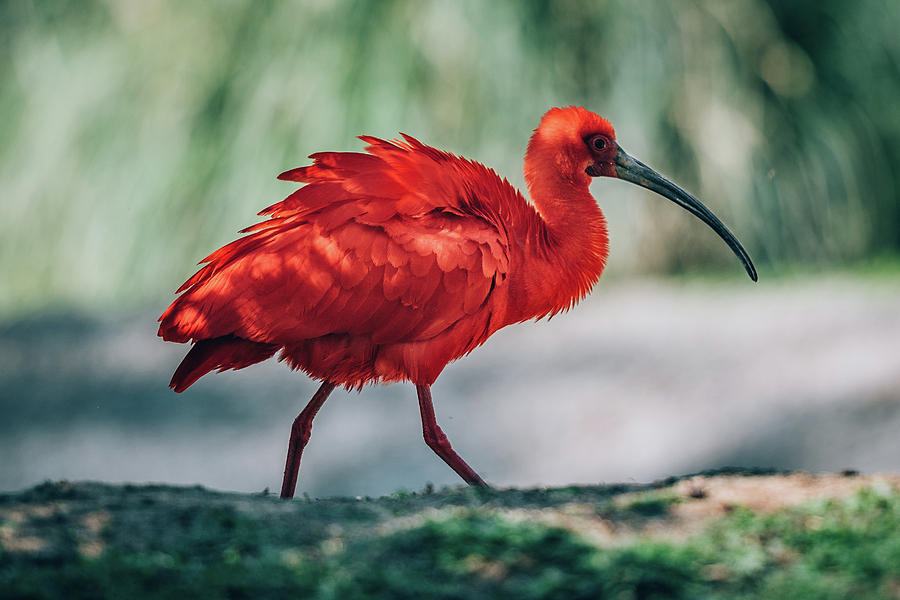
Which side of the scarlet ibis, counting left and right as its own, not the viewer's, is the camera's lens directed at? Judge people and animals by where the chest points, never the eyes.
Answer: right
